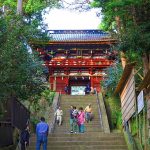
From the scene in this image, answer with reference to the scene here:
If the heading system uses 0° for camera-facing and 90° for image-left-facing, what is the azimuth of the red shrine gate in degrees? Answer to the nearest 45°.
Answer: approximately 0°

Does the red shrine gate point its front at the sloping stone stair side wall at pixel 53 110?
yes

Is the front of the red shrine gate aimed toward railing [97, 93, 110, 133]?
yes
